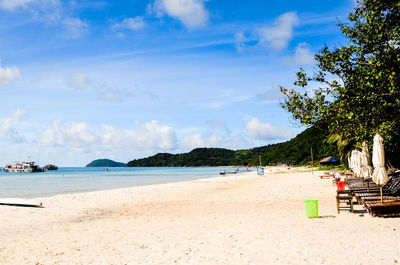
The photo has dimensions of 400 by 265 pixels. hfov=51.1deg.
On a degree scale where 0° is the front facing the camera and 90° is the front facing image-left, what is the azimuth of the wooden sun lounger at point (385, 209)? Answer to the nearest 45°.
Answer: approximately 90°

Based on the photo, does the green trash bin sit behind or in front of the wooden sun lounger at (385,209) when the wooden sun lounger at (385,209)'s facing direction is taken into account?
in front
